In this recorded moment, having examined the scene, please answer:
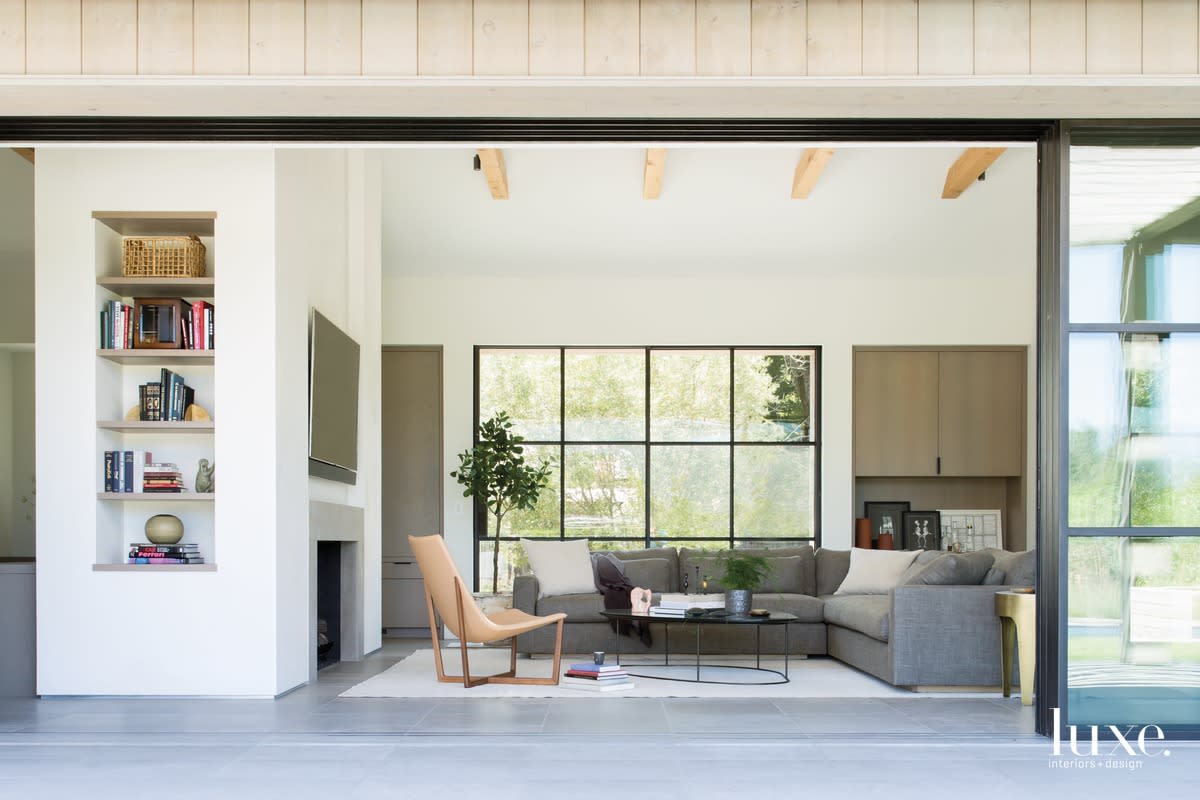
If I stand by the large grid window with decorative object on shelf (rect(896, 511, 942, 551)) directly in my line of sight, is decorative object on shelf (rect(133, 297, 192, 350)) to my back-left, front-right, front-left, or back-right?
back-right

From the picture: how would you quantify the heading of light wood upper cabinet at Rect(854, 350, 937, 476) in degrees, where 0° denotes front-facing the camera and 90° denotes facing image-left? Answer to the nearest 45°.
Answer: approximately 0°

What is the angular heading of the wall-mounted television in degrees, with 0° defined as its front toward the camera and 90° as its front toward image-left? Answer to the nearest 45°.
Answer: approximately 270°

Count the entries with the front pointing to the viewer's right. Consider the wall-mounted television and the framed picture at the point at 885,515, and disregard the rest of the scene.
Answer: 1

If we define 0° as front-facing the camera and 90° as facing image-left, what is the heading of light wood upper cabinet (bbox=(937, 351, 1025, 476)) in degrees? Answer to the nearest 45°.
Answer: approximately 0°

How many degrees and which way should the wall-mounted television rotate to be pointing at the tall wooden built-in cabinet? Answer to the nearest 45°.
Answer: approximately 90° to its left

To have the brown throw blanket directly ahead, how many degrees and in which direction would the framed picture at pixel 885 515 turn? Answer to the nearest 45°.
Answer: approximately 45° to its right

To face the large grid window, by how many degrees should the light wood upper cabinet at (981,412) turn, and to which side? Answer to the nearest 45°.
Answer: approximately 90° to its right
